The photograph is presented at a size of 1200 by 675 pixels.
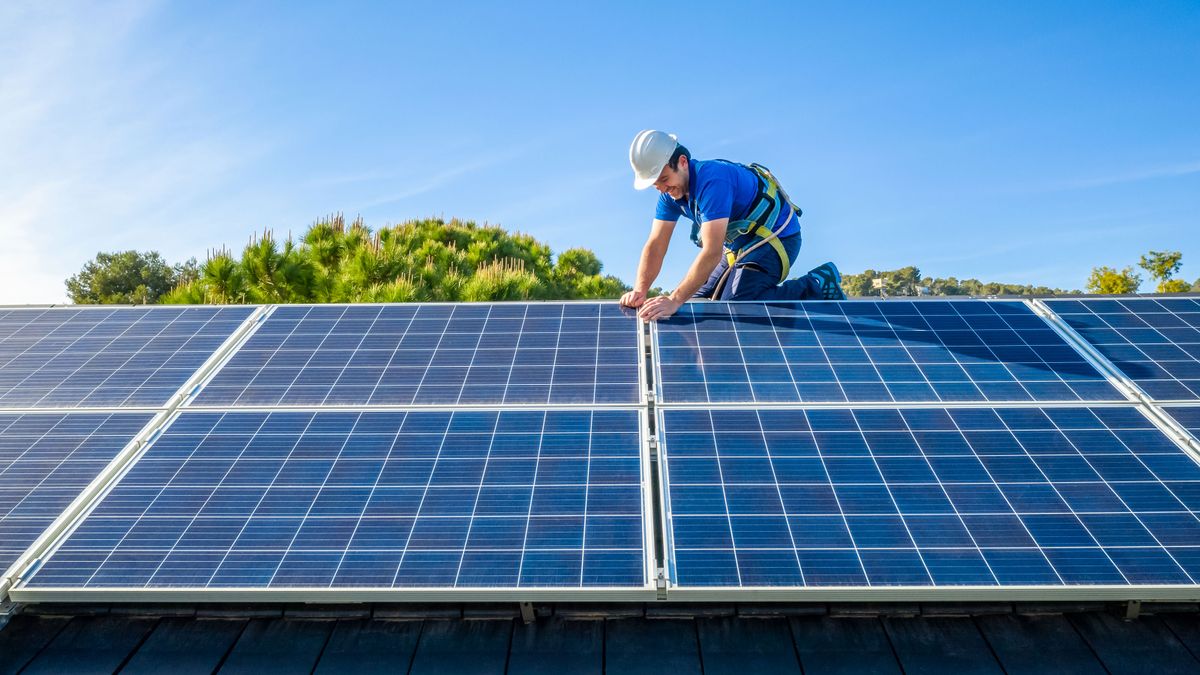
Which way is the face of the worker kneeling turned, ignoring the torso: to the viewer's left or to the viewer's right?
to the viewer's left

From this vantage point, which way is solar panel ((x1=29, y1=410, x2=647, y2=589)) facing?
toward the camera

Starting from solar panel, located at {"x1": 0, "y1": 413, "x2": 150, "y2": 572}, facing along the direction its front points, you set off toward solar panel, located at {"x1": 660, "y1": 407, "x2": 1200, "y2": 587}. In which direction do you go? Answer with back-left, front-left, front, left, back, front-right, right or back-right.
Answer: front-left

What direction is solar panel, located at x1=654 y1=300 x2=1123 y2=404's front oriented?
toward the camera

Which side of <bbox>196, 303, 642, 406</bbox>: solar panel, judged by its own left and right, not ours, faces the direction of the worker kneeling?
left

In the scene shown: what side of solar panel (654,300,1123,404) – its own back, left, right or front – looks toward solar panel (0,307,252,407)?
right

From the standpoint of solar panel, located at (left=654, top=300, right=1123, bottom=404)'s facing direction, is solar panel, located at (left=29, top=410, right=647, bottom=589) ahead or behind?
ahead

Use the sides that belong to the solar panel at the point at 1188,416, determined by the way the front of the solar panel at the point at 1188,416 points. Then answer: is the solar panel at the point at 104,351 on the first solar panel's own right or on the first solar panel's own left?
on the first solar panel's own right

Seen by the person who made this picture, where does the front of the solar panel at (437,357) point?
facing the viewer

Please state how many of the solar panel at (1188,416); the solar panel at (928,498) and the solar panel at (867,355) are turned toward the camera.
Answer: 3
